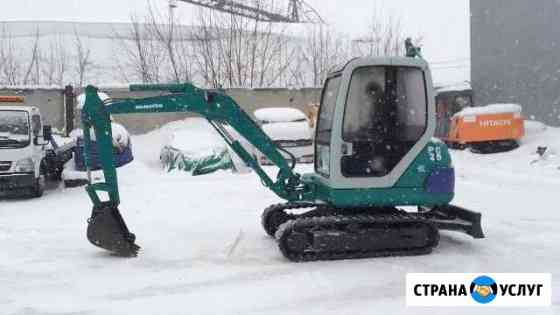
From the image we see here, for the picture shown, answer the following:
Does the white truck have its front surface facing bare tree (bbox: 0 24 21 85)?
no

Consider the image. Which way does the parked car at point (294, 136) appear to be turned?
toward the camera

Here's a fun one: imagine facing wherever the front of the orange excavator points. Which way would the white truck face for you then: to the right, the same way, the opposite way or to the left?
to the left

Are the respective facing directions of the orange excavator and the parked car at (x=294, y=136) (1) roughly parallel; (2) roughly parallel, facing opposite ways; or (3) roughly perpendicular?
roughly perpendicular

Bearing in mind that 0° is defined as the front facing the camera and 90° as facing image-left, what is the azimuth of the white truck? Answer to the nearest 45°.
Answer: approximately 45°

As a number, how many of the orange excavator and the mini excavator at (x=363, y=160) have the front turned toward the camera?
0

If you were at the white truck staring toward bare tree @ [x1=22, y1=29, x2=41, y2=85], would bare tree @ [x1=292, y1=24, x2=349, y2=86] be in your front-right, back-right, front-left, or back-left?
front-right

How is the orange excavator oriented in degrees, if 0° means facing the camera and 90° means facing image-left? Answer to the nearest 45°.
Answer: approximately 90°

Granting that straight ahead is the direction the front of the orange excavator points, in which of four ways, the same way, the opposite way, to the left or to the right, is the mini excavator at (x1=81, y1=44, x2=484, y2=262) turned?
the same way

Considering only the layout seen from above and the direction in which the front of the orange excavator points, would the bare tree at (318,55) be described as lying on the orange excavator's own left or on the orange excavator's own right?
on the orange excavator's own right

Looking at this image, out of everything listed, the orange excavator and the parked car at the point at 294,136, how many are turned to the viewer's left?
1

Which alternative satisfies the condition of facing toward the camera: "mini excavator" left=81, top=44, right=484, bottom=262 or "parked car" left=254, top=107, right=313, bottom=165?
the parked car

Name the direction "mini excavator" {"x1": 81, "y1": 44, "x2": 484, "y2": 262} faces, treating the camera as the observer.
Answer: facing to the left of the viewer

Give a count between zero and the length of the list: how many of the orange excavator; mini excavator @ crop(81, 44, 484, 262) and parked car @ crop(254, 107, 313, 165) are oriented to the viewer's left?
2
